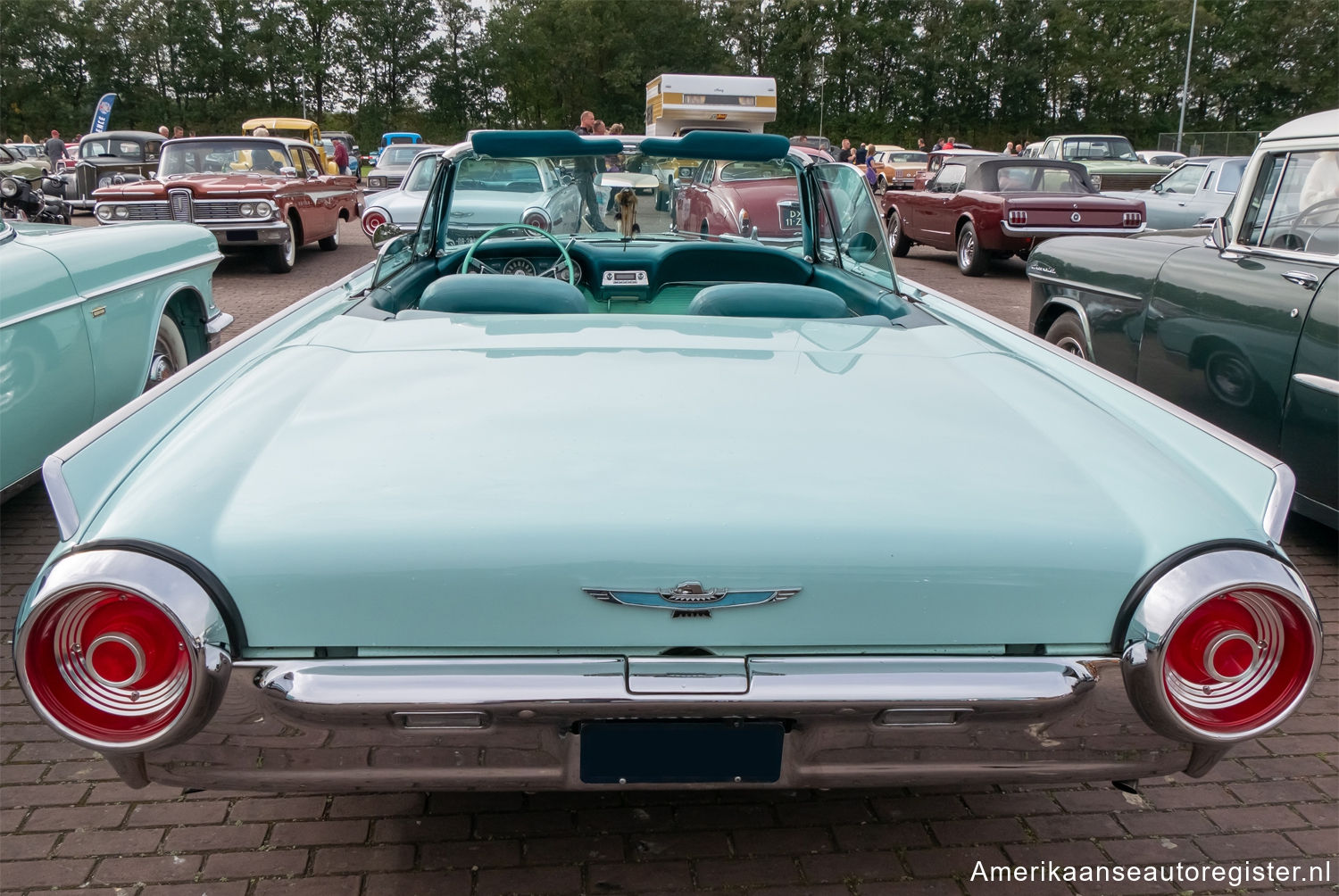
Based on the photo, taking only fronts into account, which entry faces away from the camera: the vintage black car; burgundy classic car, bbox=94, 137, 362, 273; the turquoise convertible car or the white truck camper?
the turquoise convertible car

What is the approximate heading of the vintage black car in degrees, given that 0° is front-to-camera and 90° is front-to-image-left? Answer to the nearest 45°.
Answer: approximately 45°

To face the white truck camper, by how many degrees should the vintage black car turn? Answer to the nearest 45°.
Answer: approximately 135° to its left

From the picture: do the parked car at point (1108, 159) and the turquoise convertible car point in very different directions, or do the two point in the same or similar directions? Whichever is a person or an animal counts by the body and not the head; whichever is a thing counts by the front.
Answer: very different directions

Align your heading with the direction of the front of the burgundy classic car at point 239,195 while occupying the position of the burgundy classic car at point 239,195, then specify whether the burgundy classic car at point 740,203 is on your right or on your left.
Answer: on your left

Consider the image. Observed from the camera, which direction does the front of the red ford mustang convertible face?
facing away from the viewer and to the left of the viewer

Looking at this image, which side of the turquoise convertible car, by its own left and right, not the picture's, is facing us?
back

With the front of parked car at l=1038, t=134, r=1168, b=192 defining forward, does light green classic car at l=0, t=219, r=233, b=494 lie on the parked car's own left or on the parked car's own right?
on the parked car's own right

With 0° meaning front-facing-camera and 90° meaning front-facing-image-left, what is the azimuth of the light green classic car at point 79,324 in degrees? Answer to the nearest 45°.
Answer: approximately 225°

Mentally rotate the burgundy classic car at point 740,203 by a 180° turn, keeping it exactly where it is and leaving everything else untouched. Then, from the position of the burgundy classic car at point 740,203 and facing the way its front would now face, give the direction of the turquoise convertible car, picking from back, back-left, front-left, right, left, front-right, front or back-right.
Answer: front-right

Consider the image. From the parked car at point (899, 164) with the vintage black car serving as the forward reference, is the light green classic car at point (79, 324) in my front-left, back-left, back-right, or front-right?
front-left

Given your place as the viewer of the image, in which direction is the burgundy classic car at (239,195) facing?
facing the viewer and to the left of the viewer

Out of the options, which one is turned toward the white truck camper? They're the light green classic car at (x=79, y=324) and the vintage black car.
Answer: the light green classic car
